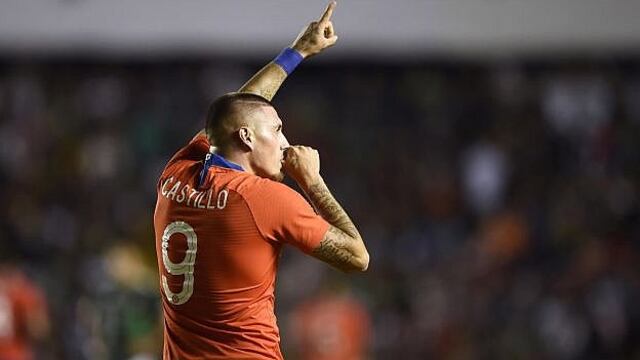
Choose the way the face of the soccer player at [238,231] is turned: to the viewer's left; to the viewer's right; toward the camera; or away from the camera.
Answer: to the viewer's right

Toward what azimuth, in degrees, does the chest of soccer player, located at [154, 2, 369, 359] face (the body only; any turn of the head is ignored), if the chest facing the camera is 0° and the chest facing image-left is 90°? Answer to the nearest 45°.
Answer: approximately 225°
